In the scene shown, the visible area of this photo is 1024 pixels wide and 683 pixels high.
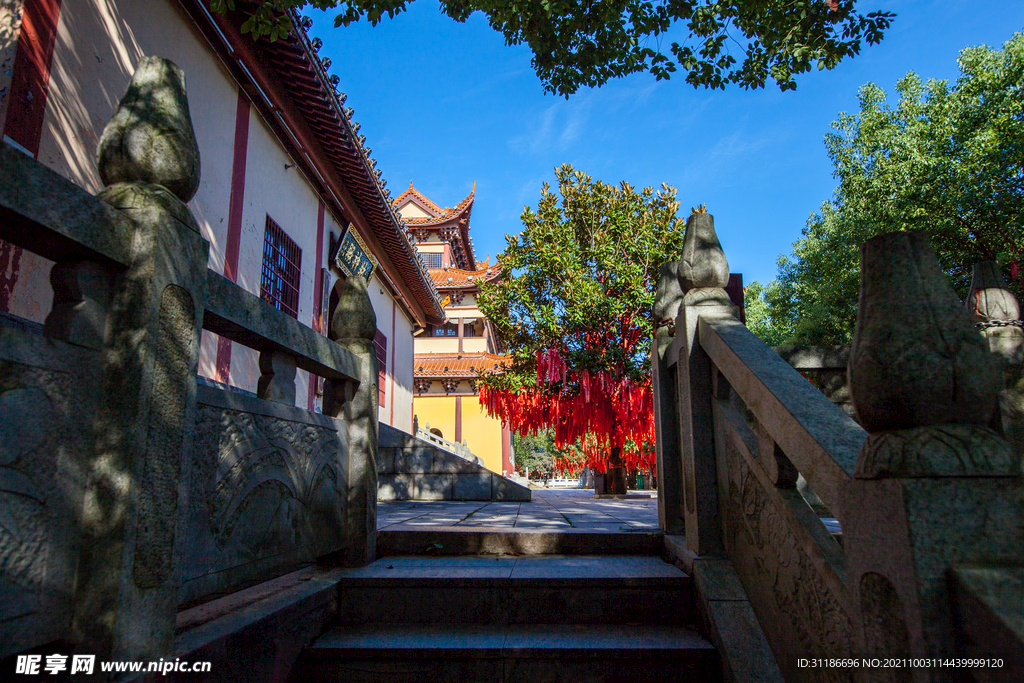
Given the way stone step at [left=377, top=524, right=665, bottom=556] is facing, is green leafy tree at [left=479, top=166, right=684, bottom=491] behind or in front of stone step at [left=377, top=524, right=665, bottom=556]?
behind

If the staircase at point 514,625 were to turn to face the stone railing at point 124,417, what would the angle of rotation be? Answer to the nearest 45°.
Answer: approximately 45° to its right

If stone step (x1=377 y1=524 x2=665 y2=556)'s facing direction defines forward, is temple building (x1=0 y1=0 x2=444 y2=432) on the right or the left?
on its right

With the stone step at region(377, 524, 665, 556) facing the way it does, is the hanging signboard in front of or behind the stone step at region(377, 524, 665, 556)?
behind

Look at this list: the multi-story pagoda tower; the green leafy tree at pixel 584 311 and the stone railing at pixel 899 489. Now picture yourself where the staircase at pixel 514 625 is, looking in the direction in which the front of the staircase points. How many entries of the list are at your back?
2

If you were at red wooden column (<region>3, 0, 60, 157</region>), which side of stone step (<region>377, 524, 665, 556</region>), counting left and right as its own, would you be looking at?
right

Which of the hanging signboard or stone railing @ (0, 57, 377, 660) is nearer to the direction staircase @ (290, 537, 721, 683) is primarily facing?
the stone railing
